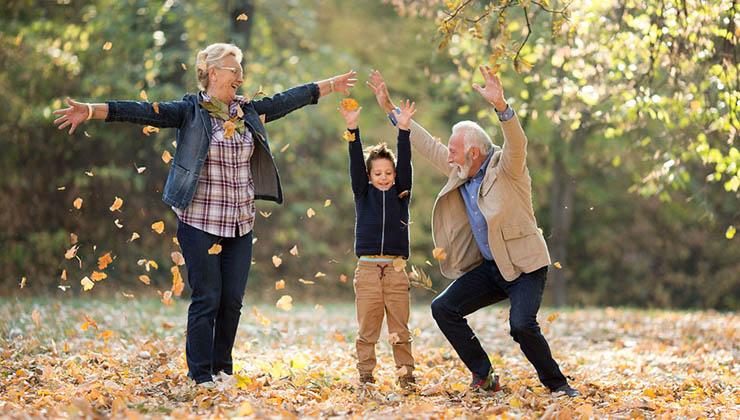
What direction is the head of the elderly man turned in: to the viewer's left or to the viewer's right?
to the viewer's left

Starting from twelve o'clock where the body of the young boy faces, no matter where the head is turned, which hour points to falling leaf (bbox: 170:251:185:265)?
The falling leaf is roughly at 3 o'clock from the young boy.

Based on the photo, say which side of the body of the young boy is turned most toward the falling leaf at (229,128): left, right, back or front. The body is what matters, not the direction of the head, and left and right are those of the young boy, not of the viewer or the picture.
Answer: right

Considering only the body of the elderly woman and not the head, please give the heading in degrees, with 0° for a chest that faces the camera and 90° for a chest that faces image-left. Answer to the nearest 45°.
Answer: approximately 315°

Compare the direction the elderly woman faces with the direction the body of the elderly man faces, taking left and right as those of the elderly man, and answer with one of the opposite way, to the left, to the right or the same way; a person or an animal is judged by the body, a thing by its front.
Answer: to the left

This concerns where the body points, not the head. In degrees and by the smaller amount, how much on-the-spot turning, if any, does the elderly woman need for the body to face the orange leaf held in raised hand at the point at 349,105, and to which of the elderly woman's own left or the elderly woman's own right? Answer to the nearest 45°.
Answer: approximately 45° to the elderly woman's own left

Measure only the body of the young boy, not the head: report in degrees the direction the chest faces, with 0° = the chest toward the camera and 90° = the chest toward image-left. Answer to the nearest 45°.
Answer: approximately 0°
